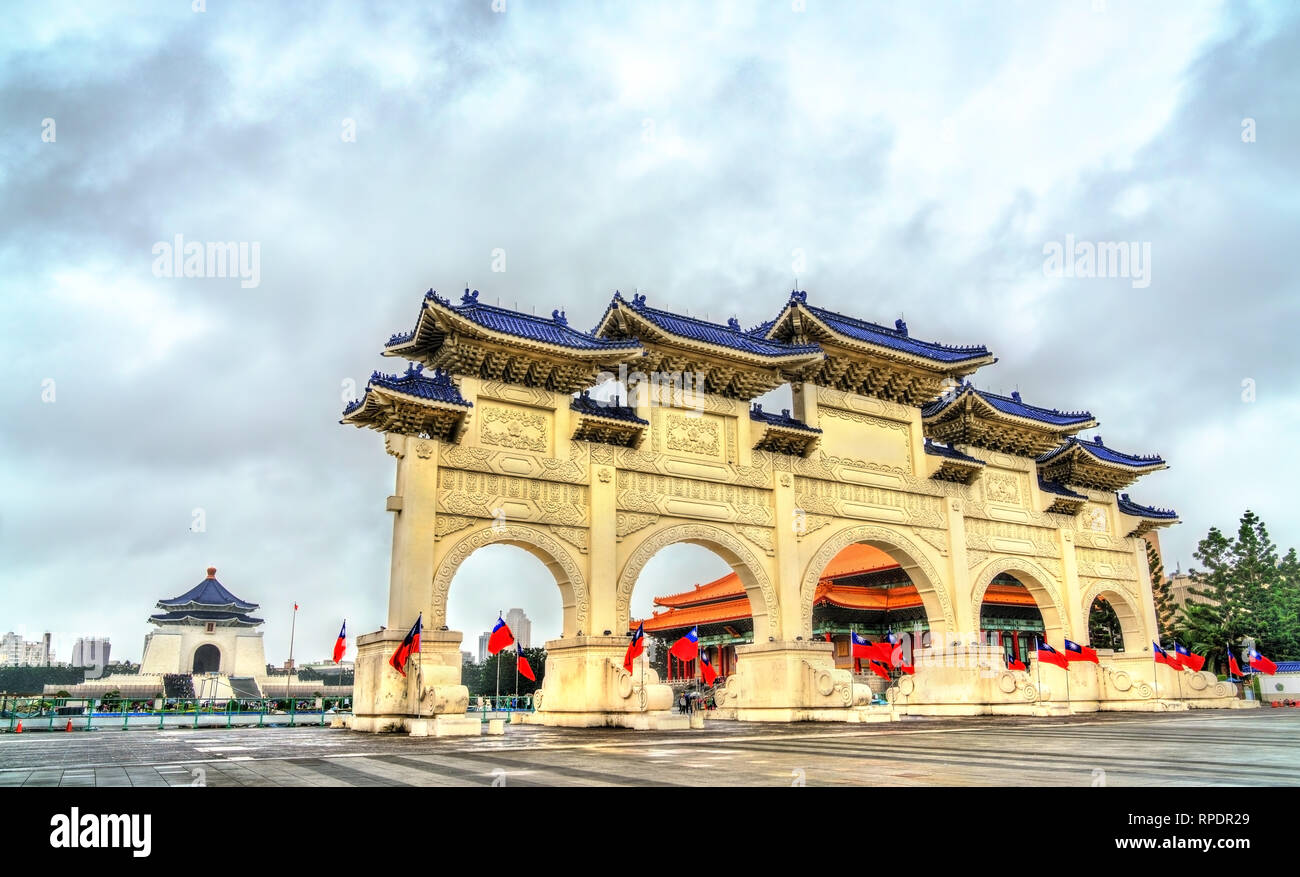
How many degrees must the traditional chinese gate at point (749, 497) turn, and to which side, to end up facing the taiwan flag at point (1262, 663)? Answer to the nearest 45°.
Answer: approximately 90° to its left

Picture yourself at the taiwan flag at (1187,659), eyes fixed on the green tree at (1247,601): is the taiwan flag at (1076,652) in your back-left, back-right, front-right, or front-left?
back-left

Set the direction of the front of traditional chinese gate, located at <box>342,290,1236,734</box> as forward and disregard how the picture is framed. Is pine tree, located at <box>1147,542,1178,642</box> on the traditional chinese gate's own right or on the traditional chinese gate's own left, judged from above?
on the traditional chinese gate's own left

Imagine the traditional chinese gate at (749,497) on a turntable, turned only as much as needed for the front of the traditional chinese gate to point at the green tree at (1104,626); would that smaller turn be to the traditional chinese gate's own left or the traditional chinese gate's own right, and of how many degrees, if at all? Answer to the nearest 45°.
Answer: approximately 90° to the traditional chinese gate's own left

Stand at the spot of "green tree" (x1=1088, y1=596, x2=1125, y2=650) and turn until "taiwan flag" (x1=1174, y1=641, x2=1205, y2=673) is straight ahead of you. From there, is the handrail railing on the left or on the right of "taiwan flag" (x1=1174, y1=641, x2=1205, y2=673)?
right

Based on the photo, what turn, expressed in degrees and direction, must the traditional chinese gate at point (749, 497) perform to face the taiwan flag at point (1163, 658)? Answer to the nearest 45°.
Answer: approximately 90° to its left

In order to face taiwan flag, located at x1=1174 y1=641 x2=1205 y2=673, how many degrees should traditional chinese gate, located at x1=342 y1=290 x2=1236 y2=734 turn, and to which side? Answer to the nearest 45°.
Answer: approximately 90° to its left
